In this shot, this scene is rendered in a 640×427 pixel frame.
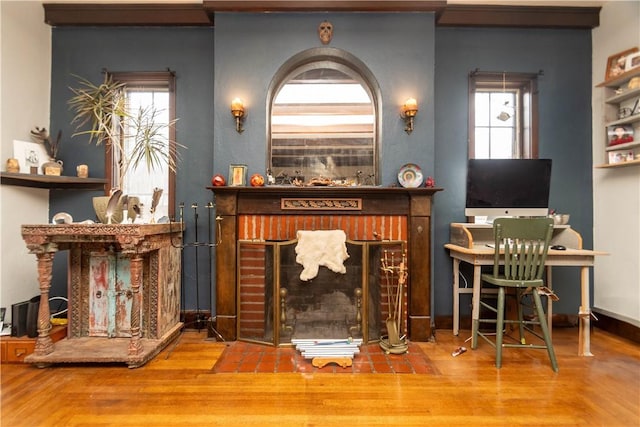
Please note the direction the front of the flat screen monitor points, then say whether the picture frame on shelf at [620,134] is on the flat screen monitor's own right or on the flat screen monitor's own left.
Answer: on the flat screen monitor's own left

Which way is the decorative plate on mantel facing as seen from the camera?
toward the camera

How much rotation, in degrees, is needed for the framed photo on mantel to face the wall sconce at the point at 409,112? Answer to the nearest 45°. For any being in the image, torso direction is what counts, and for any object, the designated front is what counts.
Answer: approximately 90° to its left

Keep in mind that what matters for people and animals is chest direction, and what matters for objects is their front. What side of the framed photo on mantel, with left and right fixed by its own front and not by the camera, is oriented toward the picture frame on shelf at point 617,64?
left

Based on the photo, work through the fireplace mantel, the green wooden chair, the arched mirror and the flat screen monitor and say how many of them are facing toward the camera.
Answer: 3

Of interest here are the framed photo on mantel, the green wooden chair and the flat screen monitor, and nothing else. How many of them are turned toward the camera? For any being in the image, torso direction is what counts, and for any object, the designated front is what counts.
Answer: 2

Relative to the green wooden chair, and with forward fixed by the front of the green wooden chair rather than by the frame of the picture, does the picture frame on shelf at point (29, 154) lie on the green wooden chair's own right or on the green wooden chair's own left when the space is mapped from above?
on the green wooden chair's own left

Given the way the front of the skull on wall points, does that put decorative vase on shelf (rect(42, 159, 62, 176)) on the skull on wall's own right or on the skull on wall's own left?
on the skull on wall's own right

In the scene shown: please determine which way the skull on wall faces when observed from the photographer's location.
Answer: facing the viewer

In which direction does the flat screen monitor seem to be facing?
toward the camera

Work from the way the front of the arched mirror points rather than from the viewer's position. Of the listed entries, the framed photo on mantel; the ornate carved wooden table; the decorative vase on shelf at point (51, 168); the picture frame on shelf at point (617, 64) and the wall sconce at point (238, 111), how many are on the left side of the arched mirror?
1
